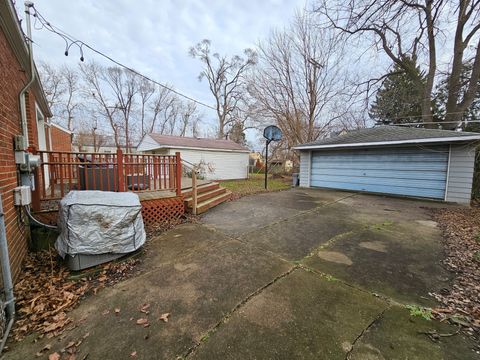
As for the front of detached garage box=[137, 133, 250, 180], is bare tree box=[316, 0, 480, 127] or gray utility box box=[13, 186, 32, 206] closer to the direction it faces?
the gray utility box

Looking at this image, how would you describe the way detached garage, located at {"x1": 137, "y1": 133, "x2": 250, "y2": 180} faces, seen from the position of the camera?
facing to the left of the viewer

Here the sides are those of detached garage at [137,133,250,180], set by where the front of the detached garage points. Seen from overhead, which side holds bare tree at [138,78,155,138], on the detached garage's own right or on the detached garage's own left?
on the detached garage's own right

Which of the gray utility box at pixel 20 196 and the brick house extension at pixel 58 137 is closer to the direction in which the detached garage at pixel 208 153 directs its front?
the brick house extension

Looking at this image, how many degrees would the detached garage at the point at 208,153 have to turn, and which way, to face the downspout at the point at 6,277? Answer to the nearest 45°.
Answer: approximately 90° to its left

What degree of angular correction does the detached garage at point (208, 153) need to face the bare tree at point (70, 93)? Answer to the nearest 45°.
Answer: approximately 45° to its right

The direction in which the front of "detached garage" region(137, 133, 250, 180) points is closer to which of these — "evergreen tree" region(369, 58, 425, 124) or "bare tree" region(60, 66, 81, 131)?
the bare tree

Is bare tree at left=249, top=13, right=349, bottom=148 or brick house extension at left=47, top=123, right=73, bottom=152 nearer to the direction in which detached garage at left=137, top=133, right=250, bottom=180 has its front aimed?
the brick house extension

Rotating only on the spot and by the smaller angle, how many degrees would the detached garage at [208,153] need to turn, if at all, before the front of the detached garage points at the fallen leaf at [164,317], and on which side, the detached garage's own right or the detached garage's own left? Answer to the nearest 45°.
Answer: approximately 90° to the detached garage's own left
